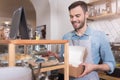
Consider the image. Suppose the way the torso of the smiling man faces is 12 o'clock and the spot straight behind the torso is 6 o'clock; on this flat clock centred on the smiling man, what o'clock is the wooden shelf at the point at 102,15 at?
The wooden shelf is roughly at 5 o'clock from the smiling man.

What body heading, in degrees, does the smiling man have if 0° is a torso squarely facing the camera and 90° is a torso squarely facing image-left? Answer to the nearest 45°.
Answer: approximately 45°

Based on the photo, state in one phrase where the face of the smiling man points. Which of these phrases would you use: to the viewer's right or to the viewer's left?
to the viewer's left
